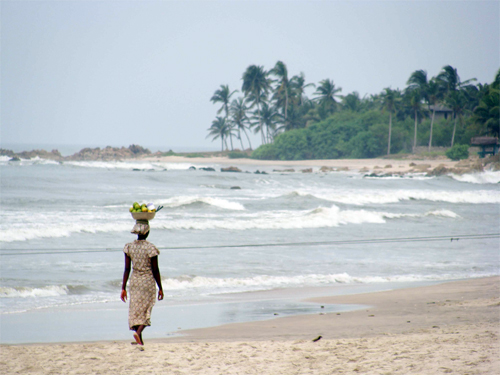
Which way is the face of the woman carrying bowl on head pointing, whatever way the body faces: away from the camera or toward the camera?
away from the camera

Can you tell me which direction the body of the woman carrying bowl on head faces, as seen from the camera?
away from the camera

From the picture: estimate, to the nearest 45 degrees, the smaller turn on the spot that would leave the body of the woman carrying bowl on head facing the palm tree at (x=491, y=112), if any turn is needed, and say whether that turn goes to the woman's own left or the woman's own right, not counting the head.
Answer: approximately 45° to the woman's own right
